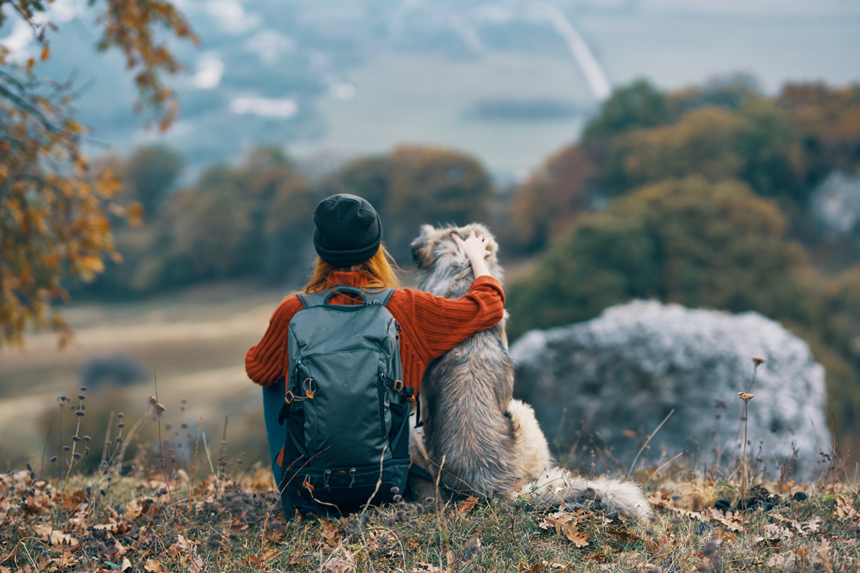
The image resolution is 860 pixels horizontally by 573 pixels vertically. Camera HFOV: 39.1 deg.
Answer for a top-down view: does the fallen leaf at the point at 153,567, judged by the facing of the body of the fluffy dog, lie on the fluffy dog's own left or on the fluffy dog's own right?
on the fluffy dog's own left

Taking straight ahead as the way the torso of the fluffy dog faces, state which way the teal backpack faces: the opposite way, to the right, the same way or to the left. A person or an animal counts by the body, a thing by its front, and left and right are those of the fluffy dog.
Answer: the opposite way

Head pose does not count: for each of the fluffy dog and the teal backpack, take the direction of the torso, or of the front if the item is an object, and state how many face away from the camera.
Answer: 1

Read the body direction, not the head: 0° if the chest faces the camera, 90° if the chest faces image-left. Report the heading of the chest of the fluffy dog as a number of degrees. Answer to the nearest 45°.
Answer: approximately 180°

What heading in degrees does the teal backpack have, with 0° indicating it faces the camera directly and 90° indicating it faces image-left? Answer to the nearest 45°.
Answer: approximately 0°

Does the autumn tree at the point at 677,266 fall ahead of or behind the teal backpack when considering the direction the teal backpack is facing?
behind

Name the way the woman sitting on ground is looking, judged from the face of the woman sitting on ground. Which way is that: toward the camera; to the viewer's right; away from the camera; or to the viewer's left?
away from the camera

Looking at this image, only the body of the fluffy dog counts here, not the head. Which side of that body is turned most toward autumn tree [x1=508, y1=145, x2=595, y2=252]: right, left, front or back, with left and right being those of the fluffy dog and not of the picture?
front

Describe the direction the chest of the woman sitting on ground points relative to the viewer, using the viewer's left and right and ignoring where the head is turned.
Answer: facing away from the viewer

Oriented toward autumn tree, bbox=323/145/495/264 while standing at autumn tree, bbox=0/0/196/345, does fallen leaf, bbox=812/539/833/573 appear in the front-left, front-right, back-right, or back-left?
back-right

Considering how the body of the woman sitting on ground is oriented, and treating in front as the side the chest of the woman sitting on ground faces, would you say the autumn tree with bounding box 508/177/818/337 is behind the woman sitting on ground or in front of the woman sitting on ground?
in front
